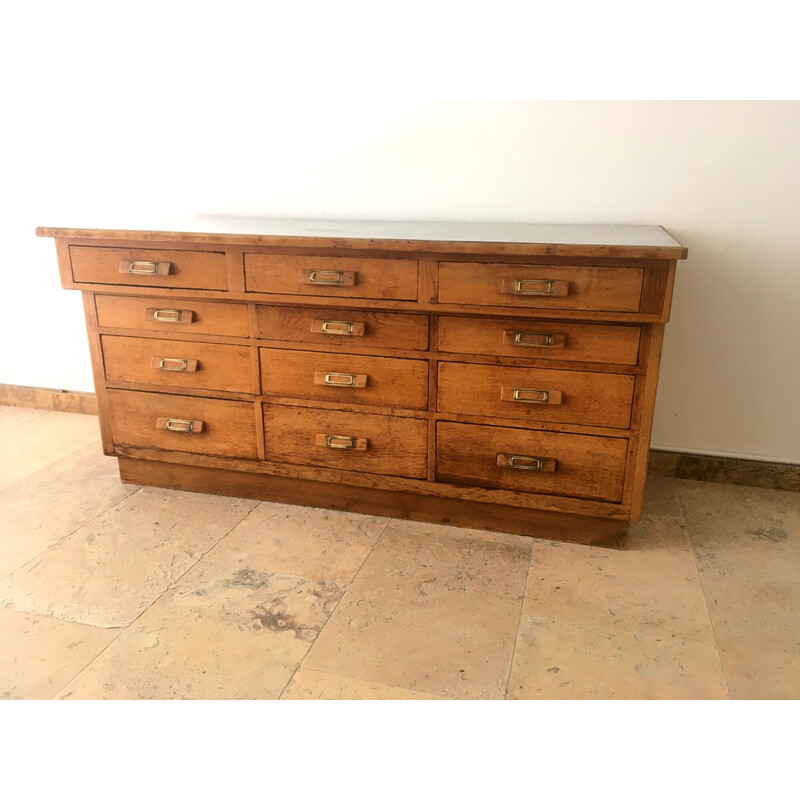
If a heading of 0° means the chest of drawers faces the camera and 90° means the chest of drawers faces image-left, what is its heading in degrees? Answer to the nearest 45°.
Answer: approximately 0°
